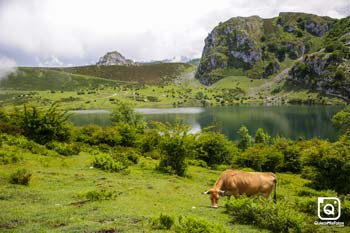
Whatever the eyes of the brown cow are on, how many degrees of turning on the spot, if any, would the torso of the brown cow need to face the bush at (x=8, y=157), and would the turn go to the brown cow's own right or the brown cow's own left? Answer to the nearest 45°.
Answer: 0° — it already faces it

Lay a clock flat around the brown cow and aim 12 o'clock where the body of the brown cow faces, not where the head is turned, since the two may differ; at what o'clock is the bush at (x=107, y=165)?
The bush is roughly at 1 o'clock from the brown cow.

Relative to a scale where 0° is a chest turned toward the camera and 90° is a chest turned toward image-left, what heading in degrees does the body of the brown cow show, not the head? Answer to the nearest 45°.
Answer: approximately 90°

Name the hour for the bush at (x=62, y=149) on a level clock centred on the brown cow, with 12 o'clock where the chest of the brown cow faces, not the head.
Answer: The bush is roughly at 1 o'clock from the brown cow.

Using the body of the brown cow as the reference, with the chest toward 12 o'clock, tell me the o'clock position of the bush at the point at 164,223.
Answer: The bush is roughly at 10 o'clock from the brown cow.

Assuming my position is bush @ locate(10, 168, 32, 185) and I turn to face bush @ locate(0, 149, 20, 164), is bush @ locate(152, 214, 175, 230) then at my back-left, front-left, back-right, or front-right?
back-right

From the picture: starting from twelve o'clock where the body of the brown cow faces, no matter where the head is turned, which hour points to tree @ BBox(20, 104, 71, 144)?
The tree is roughly at 1 o'clock from the brown cow.

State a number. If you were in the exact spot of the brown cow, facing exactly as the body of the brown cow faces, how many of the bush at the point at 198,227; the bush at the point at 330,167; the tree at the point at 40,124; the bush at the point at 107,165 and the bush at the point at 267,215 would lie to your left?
2
